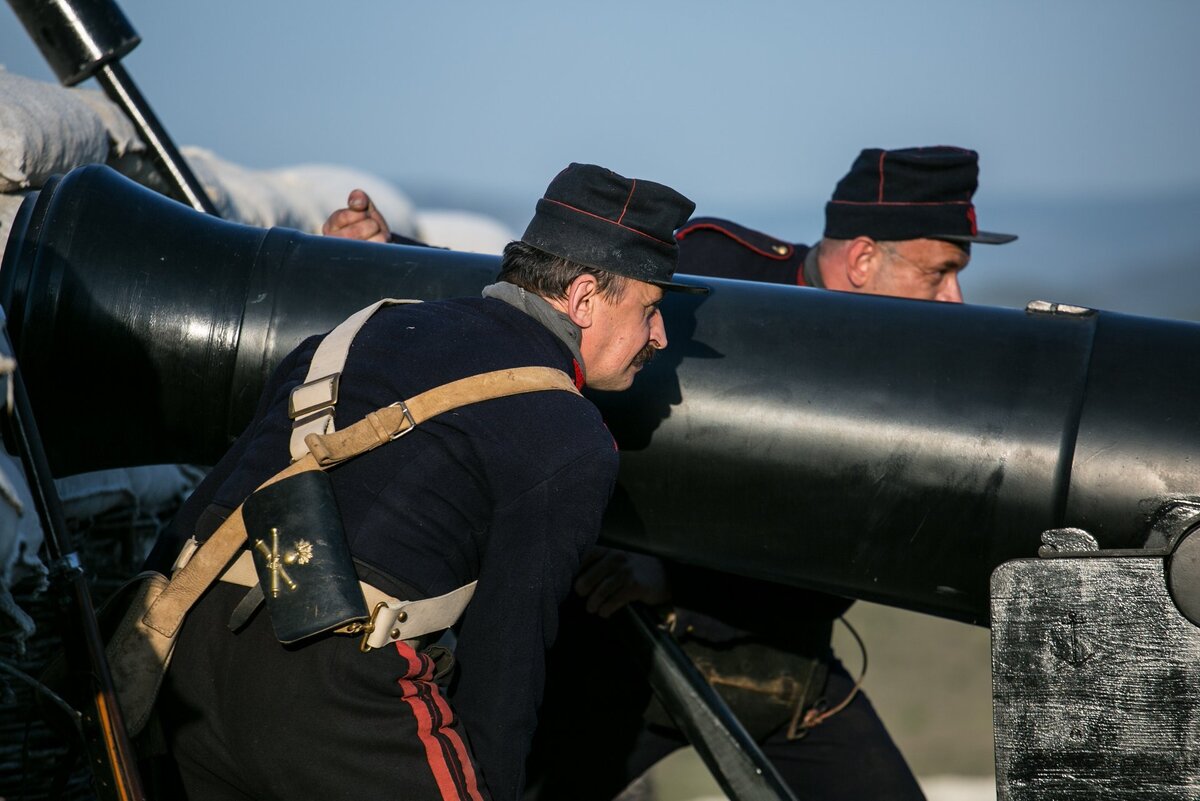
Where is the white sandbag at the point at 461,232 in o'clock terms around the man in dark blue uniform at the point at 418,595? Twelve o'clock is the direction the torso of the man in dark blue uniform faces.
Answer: The white sandbag is roughly at 11 o'clock from the man in dark blue uniform.

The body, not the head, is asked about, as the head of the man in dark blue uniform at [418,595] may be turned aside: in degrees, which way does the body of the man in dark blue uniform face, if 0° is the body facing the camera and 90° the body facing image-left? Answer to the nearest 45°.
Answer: approximately 225°

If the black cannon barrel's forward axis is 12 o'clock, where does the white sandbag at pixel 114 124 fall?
The white sandbag is roughly at 2 o'clock from the black cannon barrel.

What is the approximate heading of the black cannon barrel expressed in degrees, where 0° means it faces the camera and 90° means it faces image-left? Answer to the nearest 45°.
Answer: approximately 90°

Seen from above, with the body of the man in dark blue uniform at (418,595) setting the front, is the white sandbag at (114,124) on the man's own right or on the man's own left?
on the man's own left

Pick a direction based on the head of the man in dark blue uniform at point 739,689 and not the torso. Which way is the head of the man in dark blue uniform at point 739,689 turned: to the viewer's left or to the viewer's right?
to the viewer's right

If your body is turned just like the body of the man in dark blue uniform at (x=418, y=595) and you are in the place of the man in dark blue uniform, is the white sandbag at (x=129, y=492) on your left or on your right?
on your left

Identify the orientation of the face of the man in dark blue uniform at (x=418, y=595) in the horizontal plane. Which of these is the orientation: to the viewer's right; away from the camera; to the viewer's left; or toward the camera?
to the viewer's right
